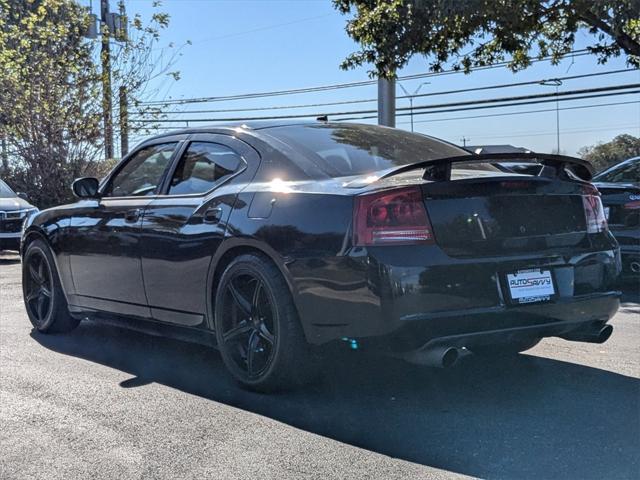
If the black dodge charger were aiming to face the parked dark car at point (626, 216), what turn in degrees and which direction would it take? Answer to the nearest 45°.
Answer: approximately 90° to its right

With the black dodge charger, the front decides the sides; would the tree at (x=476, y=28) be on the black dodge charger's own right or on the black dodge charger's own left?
on the black dodge charger's own right

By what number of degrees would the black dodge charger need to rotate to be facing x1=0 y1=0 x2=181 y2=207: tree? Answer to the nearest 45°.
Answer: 0° — it already faces it

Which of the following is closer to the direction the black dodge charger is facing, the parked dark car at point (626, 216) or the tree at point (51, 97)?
the tree

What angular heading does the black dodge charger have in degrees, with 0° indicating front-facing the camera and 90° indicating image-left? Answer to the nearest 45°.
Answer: approximately 135°

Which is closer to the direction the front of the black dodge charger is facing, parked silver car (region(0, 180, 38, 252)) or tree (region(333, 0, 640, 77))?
the parked silver car
